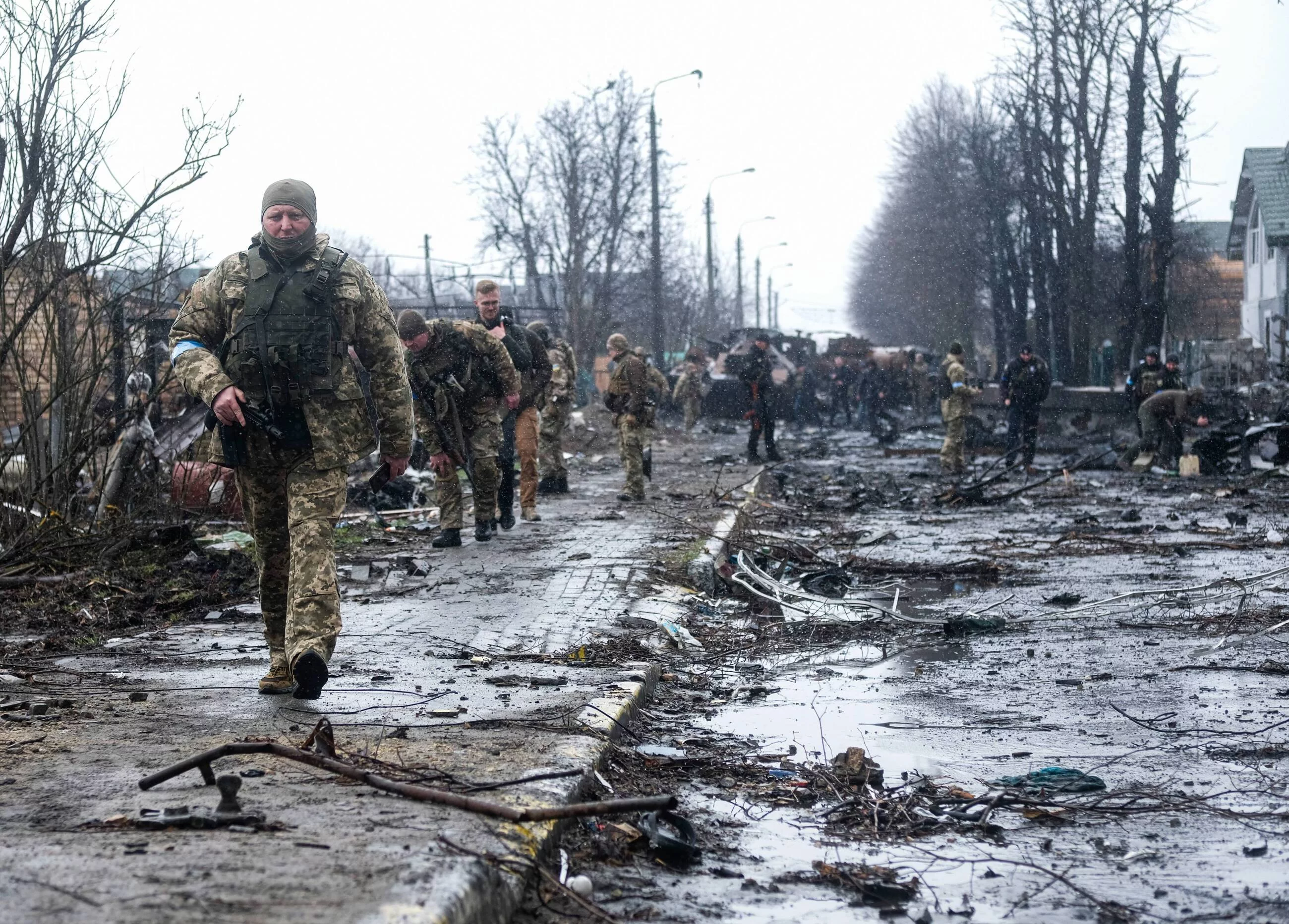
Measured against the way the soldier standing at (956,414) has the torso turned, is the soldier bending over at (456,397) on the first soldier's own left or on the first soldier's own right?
on the first soldier's own right

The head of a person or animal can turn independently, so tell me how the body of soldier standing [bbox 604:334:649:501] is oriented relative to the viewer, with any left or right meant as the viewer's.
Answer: facing to the left of the viewer

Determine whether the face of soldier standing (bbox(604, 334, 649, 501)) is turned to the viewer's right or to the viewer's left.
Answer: to the viewer's left

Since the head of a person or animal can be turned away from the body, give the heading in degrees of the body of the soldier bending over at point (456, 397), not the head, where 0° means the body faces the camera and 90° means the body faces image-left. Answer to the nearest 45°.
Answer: approximately 45°

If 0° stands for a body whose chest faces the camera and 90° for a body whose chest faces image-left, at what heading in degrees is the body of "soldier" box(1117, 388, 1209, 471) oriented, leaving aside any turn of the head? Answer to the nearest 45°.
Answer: approximately 270°
